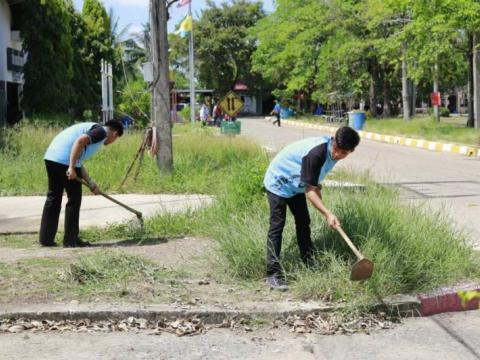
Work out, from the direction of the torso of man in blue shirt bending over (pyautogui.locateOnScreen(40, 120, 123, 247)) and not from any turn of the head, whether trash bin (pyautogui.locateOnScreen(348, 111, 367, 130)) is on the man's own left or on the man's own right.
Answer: on the man's own left

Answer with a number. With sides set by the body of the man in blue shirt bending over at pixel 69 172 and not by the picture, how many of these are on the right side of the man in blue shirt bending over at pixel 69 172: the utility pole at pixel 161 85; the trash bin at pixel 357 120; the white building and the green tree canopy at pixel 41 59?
0

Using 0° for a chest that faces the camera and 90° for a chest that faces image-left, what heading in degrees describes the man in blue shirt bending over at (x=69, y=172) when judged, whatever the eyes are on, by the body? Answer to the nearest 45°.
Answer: approximately 270°

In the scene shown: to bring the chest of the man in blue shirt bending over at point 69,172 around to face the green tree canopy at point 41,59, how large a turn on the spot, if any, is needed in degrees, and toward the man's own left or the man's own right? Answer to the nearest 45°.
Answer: approximately 90° to the man's own left

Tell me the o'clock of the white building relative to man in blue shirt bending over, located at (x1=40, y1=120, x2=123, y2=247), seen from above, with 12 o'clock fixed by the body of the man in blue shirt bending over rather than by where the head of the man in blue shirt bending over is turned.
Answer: The white building is roughly at 9 o'clock from the man in blue shirt bending over.

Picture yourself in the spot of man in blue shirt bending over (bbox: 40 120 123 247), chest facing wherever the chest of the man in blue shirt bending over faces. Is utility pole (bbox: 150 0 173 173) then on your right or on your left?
on your left

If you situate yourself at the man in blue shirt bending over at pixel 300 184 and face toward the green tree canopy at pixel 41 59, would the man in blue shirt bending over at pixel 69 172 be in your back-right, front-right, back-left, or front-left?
front-left

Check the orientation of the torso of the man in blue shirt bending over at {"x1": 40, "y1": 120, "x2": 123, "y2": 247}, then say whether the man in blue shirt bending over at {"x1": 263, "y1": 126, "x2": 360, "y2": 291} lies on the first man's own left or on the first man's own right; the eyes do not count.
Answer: on the first man's own right

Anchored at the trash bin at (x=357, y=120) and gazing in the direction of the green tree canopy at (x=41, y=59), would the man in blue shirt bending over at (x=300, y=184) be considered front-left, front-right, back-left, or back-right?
front-left
